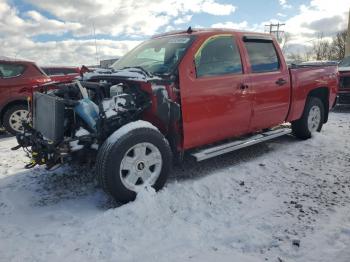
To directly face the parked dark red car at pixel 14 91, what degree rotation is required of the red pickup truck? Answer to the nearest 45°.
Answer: approximately 90° to its right

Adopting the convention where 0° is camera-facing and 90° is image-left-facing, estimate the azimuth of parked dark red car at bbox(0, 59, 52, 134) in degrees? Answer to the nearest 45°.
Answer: approximately 90°

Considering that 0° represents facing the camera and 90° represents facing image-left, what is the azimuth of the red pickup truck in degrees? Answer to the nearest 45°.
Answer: approximately 45°
